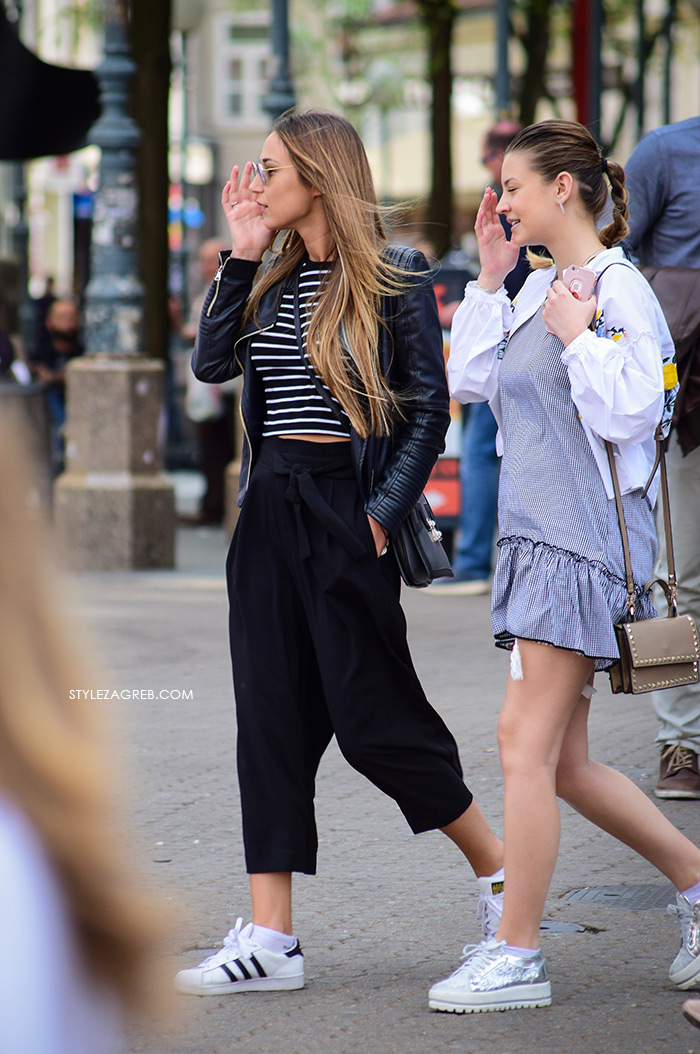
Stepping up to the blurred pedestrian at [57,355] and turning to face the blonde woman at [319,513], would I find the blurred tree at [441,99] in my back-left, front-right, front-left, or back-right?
back-left

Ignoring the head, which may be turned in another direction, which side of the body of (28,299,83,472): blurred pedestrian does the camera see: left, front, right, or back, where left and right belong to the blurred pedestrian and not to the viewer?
front

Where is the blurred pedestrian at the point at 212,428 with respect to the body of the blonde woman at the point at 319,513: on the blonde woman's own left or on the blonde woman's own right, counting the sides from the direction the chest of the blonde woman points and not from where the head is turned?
on the blonde woman's own right

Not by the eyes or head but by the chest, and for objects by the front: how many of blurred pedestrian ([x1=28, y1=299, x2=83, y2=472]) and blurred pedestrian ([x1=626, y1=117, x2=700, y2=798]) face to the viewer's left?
0

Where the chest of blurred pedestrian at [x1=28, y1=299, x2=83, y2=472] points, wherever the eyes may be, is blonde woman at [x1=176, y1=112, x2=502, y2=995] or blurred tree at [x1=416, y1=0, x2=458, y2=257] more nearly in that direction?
the blonde woman

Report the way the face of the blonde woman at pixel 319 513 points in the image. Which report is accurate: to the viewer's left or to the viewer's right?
to the viewer's left

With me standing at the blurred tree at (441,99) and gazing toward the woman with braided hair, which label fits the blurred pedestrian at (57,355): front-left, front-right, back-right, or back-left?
front-right

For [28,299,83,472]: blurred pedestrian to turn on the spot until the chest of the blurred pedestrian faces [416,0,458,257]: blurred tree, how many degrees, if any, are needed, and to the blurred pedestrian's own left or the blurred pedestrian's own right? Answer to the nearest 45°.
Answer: approximately 135° to the blurred pedestrian's own left
